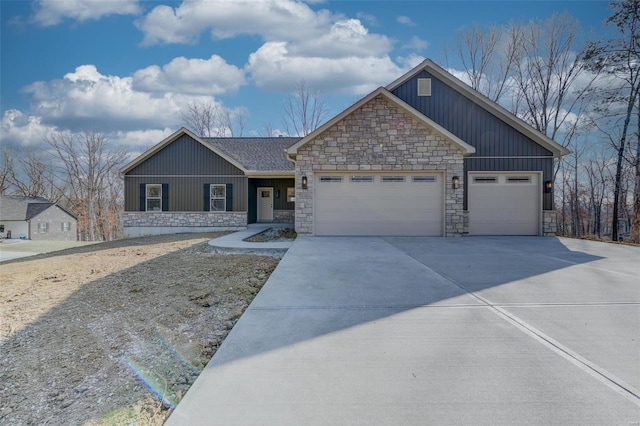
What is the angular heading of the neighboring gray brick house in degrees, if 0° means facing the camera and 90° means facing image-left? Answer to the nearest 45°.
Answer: approximately 0°

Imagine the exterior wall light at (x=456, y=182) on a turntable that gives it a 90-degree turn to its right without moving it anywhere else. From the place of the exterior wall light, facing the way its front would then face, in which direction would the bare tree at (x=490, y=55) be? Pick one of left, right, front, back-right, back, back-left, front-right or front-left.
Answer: right

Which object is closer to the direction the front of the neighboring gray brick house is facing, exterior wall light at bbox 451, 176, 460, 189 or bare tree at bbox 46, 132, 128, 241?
the exterior wall light

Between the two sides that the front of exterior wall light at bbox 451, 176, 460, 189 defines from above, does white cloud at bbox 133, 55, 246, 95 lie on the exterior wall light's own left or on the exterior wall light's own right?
on the exterior wall light's own right

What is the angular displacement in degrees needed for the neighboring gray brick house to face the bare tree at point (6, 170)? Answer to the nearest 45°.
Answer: approximately 180°

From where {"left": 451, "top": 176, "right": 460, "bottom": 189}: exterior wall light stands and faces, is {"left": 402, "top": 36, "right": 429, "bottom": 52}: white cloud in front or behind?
behind

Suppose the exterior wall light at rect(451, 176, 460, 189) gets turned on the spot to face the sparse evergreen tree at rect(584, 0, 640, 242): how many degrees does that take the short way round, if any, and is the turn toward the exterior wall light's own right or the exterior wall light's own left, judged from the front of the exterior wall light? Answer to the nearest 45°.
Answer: approximately 135° to the exterior wall light's own left

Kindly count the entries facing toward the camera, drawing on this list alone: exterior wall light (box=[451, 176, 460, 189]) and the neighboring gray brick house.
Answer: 2

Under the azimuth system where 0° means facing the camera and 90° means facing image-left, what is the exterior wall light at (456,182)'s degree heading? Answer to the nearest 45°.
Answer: approximately 0°
